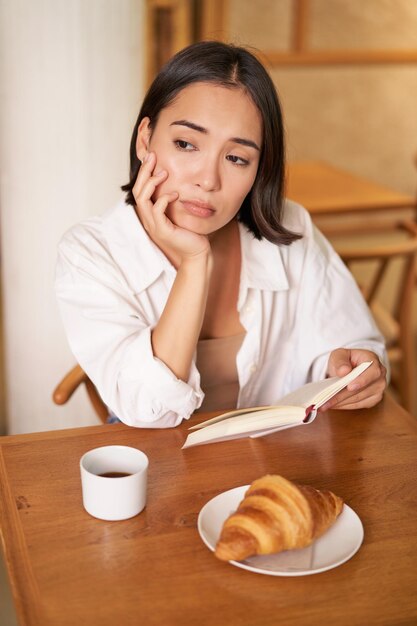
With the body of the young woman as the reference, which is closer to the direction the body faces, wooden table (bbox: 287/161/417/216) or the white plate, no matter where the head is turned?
the white plate

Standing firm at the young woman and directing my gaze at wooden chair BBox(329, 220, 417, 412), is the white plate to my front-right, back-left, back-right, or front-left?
back-right

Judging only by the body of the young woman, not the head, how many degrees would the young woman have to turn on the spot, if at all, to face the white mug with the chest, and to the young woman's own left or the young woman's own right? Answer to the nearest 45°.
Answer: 0° — they already face it

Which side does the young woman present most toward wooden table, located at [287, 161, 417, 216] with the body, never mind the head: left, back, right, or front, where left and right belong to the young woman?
back

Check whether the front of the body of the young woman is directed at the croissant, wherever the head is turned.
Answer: yes

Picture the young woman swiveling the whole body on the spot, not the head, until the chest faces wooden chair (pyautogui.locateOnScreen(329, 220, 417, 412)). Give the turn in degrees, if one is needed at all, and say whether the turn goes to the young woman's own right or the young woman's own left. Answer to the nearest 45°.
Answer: approximately 135° to the young woman's own left

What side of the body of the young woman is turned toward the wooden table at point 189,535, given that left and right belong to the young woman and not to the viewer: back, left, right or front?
front

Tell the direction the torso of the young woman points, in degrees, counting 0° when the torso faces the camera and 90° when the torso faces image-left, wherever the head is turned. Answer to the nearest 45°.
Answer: approximately 0°

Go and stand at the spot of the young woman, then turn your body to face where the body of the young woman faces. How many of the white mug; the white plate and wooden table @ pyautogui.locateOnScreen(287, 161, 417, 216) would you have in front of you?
2

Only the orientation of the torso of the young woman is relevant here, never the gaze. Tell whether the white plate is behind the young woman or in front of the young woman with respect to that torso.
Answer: in front

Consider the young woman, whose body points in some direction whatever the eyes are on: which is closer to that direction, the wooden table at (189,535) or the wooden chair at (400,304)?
the wooden table
